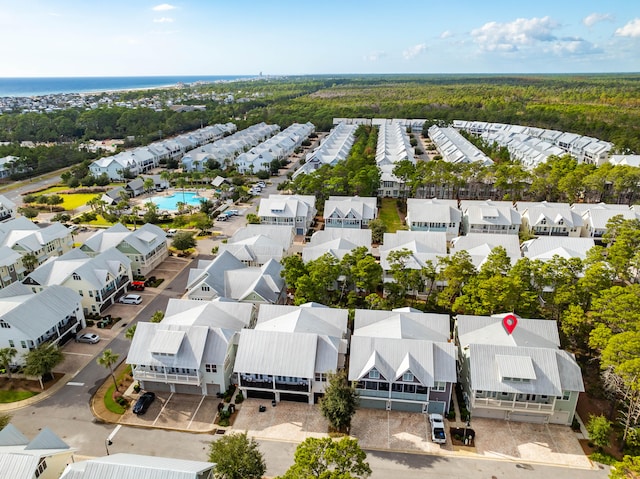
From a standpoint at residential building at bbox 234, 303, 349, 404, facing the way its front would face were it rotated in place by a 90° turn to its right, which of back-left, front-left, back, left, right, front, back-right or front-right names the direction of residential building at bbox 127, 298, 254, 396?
front

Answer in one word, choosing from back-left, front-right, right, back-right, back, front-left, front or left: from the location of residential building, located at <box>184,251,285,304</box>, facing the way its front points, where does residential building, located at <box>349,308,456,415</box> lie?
front-left

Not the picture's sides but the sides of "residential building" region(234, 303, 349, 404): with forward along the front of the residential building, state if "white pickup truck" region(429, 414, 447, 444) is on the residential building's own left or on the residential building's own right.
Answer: on the residential building's own left

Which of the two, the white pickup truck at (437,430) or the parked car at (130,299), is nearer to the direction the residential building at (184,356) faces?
the white pickup truck

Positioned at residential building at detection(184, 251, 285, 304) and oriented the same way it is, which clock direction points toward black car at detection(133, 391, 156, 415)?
The black car is roughly at 1 o'clock from the residential building.

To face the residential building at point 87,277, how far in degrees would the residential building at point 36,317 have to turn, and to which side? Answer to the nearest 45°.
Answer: approximately 90° to its left

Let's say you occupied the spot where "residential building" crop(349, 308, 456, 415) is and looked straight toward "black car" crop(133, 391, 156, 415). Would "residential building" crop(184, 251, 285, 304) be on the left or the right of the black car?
right

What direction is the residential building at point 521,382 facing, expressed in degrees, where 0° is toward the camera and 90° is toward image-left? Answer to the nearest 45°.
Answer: approximately 0°

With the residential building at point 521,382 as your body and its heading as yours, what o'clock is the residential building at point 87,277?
the residential building at point 87,277 is roughly at 3 o'clock from the residential building at point 521,382.

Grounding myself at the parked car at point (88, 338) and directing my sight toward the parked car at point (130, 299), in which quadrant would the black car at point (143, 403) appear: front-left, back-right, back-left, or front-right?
back-right

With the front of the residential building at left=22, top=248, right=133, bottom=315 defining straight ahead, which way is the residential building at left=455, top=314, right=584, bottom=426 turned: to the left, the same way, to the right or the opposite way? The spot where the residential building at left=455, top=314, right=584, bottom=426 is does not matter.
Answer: to the right

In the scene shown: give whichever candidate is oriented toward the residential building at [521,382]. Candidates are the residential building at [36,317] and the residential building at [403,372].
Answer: the residential building at [36,317]

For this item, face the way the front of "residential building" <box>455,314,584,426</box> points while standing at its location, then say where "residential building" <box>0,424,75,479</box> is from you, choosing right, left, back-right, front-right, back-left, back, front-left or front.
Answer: front-right

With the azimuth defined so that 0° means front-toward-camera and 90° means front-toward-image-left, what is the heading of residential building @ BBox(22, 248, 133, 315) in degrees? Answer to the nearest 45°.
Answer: approximately 315°

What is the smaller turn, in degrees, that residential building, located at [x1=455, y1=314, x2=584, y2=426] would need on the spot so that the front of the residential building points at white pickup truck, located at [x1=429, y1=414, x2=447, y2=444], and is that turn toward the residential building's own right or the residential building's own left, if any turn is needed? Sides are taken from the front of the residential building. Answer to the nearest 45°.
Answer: approximately 45° to the residential building's own right

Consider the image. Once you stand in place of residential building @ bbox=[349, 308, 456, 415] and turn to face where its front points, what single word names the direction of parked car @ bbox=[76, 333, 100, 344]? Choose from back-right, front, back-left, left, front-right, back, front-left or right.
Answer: right
